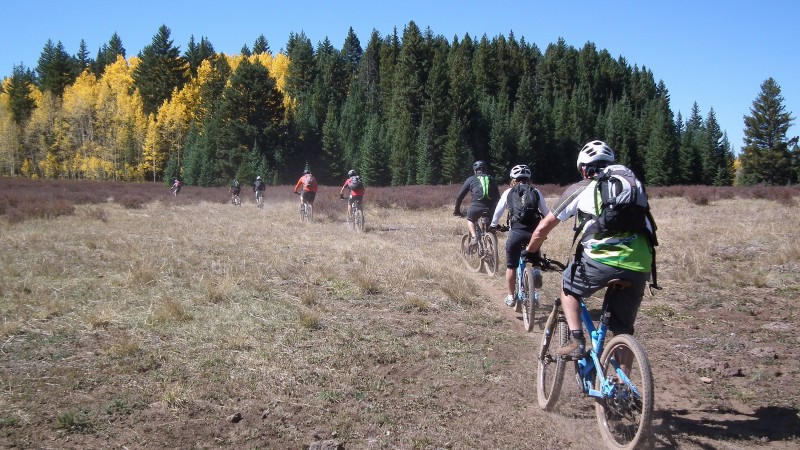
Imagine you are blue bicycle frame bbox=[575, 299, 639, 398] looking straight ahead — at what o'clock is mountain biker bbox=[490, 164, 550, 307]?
The mountain biker is roughly at 1 o'clock from the blue bicycle frame.

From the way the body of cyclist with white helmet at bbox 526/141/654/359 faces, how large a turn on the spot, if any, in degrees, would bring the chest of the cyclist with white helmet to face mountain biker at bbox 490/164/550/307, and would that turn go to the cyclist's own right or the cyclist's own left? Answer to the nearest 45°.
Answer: approximately 45° to the cyclist's own right

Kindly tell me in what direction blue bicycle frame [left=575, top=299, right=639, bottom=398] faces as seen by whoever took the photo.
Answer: facing away from the viewer and to the left of the viewer

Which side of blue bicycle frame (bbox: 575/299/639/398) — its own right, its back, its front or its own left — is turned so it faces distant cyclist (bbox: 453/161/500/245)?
front

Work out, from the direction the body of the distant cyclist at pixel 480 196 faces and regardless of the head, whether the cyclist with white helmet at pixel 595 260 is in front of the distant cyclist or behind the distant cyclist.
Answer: behind

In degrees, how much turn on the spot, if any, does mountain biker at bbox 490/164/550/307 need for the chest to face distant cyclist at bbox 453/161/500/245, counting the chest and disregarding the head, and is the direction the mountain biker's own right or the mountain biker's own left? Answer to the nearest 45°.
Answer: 0° — they already face them

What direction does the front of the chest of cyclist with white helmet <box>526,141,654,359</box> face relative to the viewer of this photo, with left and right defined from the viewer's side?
facing away from the viewer and to the left of the viewer

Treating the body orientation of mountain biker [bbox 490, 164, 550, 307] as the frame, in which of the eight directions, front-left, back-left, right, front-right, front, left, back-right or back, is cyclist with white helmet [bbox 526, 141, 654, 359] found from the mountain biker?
back

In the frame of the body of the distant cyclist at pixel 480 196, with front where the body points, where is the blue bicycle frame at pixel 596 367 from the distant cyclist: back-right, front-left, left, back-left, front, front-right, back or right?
back-left

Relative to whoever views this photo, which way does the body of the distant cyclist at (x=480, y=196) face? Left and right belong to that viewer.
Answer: facing away from the viewer and to the left of the viewer

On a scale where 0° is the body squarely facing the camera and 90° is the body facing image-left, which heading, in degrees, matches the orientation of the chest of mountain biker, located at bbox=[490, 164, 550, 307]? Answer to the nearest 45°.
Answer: approximately 180°

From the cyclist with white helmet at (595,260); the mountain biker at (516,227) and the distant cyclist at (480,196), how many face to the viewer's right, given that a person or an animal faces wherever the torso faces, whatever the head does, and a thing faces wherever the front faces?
0

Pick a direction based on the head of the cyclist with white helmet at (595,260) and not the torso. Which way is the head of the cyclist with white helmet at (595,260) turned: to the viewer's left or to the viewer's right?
to the viewer's left

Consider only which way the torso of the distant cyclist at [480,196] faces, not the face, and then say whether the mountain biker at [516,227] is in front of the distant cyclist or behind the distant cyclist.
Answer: behind

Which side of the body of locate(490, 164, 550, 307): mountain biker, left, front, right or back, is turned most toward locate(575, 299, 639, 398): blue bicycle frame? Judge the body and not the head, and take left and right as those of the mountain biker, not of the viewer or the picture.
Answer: back

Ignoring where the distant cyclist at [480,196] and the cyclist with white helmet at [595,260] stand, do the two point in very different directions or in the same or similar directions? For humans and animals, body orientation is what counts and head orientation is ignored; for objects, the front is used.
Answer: same or similar directions
